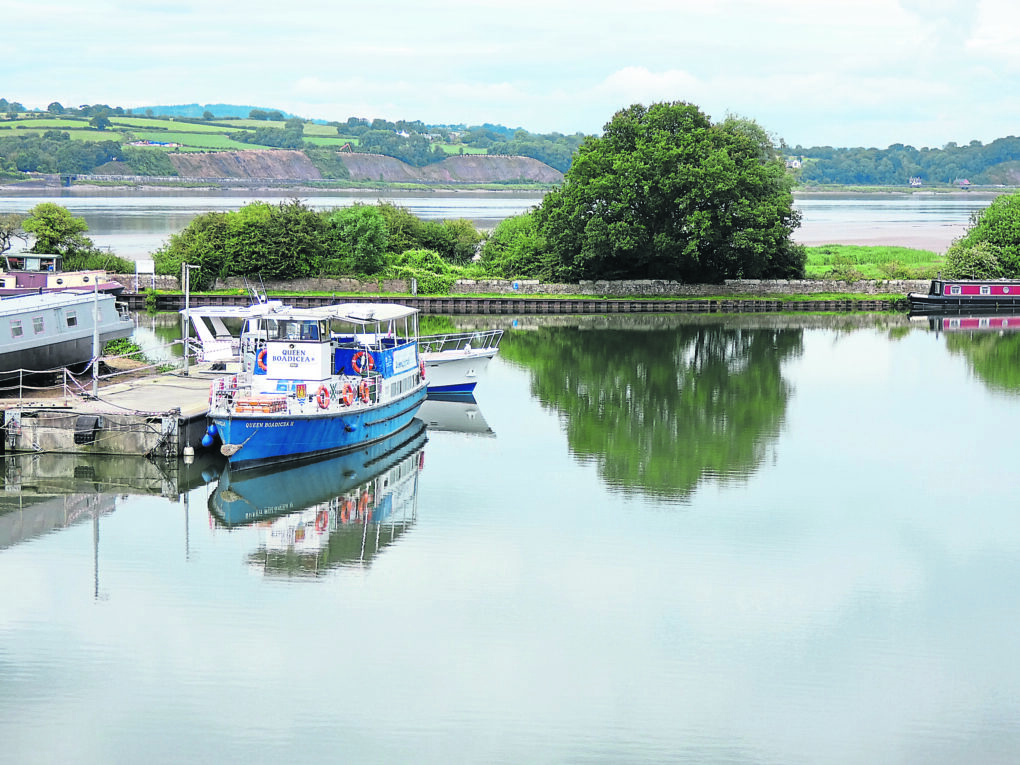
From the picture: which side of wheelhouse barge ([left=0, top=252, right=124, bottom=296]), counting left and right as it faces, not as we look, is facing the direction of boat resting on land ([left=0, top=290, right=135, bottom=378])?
right

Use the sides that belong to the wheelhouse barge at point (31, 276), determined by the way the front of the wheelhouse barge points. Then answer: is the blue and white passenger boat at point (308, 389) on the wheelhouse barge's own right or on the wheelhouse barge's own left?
on the wheelhouse barge's own right

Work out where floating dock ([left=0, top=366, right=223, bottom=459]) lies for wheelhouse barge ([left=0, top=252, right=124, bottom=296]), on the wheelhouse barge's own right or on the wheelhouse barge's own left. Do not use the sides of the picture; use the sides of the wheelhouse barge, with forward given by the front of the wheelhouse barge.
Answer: on the wheelhouse barge's own right

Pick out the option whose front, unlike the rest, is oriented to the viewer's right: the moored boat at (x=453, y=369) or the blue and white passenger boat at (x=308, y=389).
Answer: the moored boat

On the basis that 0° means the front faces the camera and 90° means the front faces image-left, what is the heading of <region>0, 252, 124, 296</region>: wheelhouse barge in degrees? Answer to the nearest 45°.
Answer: approximately 270°

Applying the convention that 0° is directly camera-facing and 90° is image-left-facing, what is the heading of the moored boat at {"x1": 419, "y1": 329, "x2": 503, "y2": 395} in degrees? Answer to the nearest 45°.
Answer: approximately 270°

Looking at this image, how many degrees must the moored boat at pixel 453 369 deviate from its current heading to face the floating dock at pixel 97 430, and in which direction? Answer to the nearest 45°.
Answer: approximately 135° to its right

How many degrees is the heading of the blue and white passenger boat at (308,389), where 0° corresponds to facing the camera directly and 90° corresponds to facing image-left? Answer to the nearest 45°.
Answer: approximately 45°
